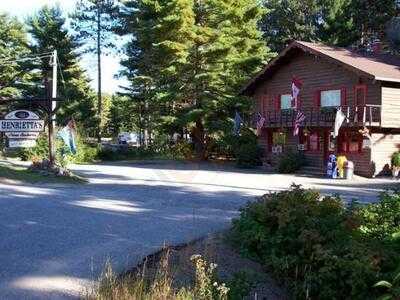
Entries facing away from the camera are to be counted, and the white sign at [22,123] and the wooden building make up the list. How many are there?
0

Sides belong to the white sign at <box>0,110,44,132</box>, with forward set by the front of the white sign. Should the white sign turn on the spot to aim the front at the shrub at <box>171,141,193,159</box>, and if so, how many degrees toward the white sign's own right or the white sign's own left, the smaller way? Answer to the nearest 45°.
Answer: approximately 135° to the white sign's own left

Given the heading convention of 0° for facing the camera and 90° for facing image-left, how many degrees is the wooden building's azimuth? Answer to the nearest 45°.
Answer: approximately 45°

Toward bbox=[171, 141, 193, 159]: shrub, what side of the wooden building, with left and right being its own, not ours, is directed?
right

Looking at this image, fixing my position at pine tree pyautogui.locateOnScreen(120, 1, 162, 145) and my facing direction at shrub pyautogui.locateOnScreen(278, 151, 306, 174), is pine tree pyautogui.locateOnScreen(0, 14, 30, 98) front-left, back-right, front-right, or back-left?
back-right

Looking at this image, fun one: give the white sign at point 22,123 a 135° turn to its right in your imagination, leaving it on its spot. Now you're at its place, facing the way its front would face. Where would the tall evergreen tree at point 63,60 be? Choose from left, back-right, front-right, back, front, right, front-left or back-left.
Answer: front-right

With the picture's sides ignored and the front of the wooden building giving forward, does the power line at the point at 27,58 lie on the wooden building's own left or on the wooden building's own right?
on the wooden building's own right

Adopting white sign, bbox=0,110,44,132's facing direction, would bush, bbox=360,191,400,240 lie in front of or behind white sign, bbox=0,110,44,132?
in front

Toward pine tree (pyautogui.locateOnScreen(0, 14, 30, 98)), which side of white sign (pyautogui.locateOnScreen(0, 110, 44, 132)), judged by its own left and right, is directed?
back

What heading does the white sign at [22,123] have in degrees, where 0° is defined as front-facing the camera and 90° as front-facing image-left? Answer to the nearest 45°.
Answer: approximately 0°

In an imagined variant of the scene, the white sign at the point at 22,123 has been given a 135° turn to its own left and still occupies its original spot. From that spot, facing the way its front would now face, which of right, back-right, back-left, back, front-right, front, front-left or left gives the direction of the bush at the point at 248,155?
front
